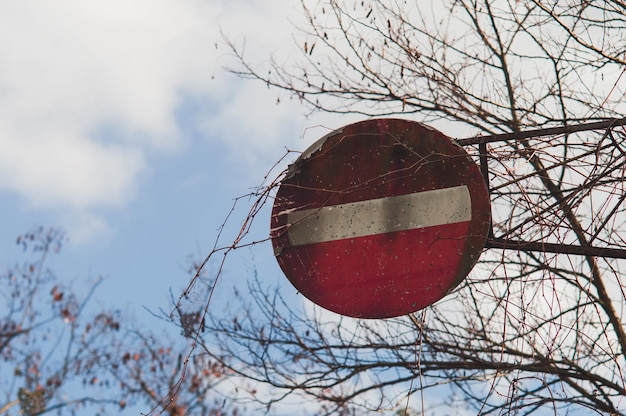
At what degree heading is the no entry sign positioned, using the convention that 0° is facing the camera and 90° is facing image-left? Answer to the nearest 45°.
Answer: approximately 0°
